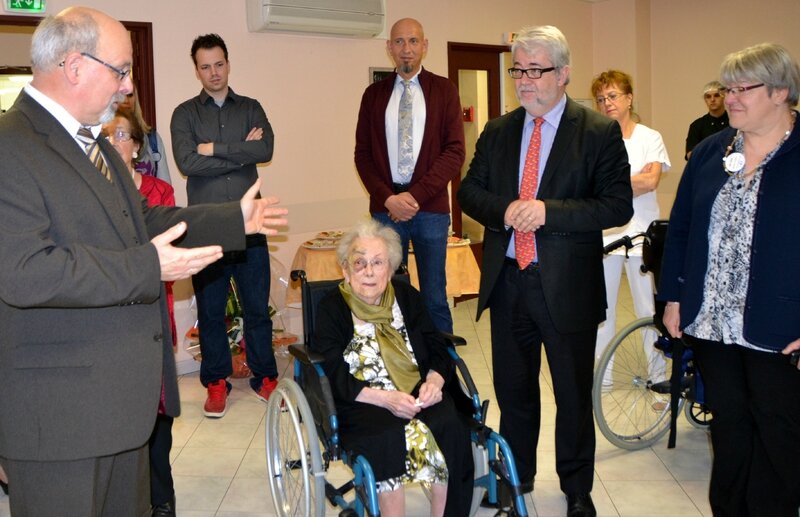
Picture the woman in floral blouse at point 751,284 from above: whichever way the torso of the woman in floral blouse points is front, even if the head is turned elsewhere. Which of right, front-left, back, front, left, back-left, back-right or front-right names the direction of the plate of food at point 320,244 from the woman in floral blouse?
right

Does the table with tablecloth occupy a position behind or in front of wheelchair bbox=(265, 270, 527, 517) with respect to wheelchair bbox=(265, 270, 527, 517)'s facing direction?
behind

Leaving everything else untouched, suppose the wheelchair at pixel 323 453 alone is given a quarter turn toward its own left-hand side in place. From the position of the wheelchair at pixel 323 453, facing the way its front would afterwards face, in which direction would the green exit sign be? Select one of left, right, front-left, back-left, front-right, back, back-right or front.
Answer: left

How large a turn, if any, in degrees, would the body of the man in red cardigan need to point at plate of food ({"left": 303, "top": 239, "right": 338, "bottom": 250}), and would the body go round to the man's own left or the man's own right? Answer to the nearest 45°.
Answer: approximately 135° to the man's own right

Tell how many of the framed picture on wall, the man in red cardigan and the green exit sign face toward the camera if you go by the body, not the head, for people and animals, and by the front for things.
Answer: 3

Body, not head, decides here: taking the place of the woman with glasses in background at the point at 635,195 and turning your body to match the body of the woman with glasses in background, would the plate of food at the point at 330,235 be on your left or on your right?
on your right

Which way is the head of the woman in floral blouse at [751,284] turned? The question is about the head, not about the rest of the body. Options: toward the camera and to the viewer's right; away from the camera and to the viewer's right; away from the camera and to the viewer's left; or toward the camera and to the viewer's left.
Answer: toward the camera and to the viewer's left
